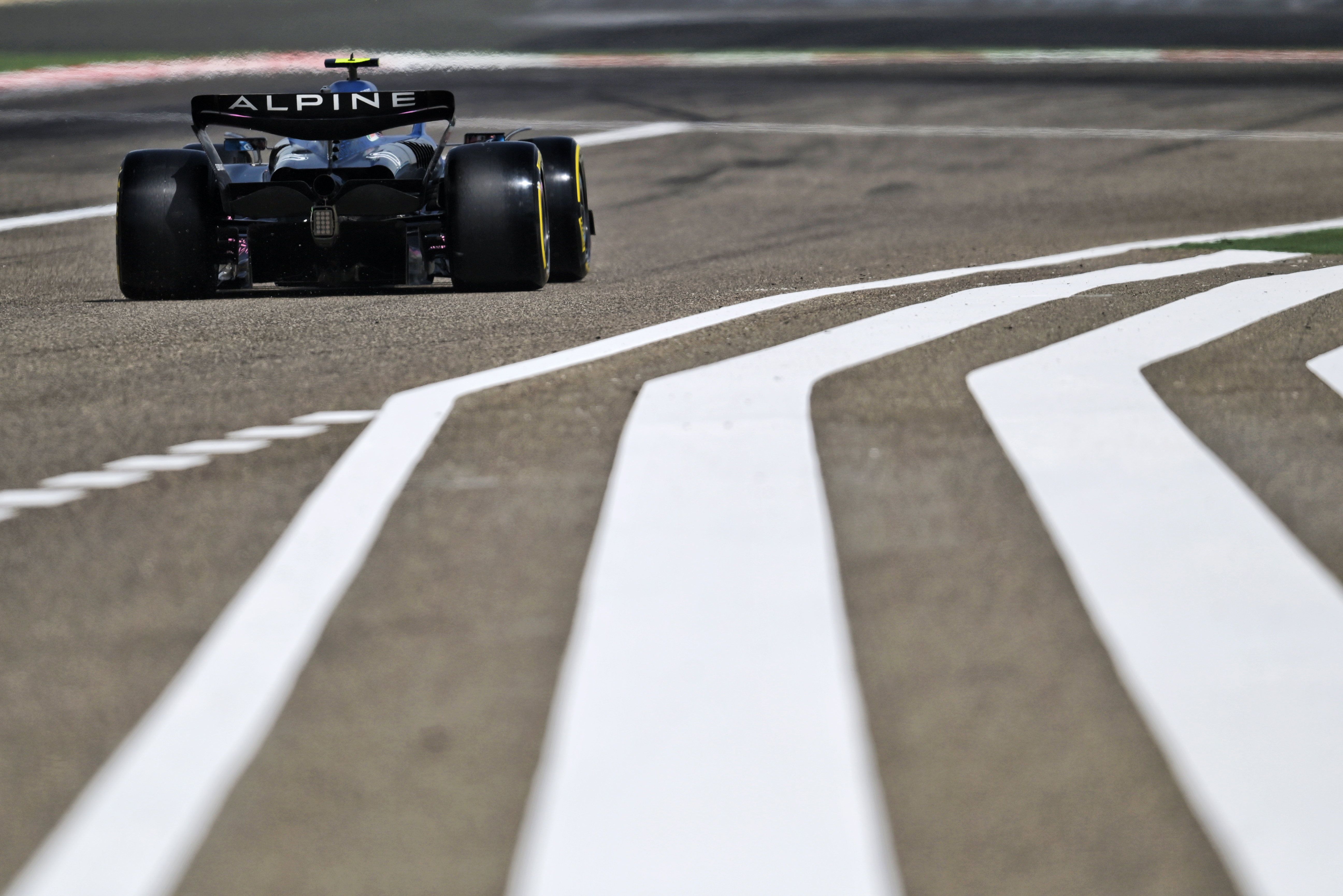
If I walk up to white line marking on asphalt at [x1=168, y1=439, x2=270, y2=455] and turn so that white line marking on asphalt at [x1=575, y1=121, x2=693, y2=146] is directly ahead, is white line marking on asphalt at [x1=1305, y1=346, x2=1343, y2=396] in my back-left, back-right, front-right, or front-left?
front-right

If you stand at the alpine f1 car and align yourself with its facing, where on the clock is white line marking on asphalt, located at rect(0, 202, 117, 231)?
The white line marking on asphalt is roughly at 11 o'clock from the alpine f1 car.

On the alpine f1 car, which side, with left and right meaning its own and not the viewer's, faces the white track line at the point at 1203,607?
back

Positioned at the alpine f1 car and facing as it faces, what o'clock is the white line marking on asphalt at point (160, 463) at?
The white line marking on asphalt is roughly at 6 o'clock from the alpine f1 car.

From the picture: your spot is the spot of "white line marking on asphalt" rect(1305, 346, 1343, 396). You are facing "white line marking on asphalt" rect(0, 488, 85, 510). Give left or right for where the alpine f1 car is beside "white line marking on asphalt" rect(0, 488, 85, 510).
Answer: right

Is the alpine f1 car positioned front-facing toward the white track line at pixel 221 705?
no

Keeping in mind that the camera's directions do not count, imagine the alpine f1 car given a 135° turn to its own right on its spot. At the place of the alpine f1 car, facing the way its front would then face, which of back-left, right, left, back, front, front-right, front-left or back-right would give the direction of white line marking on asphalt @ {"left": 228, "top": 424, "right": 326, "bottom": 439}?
front-right

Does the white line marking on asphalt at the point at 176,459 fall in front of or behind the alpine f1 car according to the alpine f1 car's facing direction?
behind

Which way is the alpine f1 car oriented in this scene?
away from the camera

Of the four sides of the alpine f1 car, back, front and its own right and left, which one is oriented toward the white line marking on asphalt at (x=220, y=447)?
back

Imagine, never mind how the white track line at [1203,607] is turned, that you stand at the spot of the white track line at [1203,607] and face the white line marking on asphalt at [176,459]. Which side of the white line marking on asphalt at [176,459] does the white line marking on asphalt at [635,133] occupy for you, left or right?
right

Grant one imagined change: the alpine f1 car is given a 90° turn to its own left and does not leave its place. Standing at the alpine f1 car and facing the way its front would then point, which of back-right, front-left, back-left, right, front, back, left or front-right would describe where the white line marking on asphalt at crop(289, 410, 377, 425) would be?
left

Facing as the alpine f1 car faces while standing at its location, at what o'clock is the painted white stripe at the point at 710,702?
The painted white stripe is roughly at 6 o'clock from the alpine f1 car.

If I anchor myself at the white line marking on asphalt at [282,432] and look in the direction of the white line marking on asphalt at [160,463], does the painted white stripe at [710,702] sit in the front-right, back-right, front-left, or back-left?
front-left

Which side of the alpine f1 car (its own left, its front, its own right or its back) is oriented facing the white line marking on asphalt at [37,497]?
back
